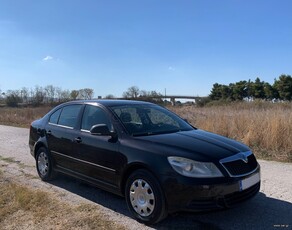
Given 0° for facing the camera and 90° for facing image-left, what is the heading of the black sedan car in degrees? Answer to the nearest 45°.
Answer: approximately 315°
